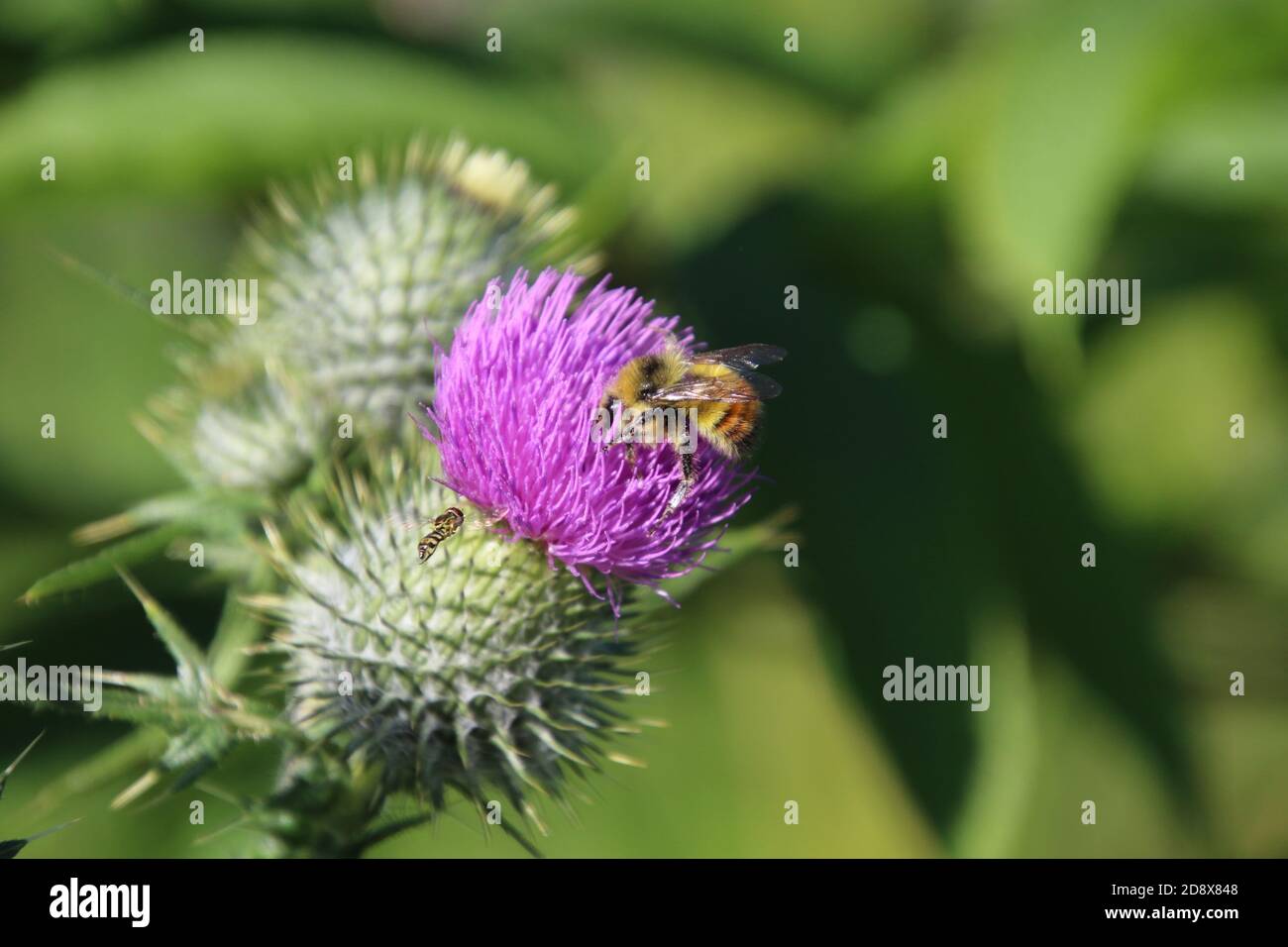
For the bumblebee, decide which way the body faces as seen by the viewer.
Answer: to the viewer's left

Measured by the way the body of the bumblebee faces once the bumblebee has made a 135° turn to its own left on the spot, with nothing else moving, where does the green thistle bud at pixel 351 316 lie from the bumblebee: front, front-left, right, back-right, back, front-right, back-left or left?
back
